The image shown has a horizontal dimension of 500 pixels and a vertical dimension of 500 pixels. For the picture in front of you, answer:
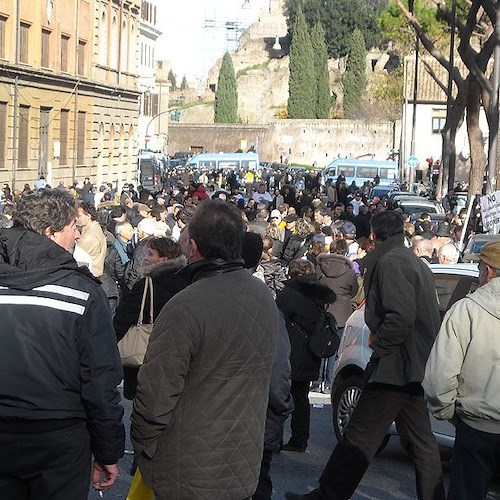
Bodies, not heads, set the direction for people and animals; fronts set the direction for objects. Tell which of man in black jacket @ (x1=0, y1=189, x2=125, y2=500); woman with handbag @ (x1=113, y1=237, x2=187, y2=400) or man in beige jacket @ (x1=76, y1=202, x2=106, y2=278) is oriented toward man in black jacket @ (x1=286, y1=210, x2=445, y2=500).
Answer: man in black jacket @ (x1=0, y1=189, x2=125, y2=500)

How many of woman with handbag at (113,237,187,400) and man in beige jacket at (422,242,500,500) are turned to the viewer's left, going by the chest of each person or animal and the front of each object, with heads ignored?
1

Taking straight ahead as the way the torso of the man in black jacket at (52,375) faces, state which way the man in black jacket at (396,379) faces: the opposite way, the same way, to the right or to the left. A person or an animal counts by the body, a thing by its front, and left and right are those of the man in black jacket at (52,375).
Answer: to the left

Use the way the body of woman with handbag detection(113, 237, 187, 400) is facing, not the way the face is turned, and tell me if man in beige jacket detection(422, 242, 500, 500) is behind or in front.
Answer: behind

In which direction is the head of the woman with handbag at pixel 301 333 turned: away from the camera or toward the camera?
away from the camera

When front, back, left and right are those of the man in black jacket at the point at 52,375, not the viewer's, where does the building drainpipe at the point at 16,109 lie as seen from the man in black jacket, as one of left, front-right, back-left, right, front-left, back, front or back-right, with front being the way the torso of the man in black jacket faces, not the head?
front-left

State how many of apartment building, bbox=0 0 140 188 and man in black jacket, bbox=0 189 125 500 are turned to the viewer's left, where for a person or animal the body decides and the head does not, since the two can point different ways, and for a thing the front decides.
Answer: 0

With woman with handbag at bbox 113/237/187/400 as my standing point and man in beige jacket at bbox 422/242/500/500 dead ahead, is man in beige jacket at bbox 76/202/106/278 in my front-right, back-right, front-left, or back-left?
back-left

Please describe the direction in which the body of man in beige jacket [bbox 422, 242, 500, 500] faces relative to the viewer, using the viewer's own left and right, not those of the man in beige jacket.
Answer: facing away from the viewer

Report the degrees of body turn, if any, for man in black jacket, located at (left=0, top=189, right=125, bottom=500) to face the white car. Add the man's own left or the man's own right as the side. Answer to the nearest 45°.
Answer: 0° — they already face it

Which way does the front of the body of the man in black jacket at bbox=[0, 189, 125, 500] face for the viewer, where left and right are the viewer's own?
facing away from the viewer and to the right of the viewer

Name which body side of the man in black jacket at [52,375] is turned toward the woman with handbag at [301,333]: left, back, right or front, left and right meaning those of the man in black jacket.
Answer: front

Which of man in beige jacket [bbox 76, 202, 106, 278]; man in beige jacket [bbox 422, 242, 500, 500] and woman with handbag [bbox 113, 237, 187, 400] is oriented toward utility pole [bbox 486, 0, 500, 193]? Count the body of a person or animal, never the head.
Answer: man in beige jacket [bbox 422, 242, 500, 500]

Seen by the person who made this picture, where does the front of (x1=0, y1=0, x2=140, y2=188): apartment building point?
facing the viewer and to the right of the viewer

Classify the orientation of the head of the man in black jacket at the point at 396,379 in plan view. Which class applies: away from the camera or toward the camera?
away from the camera

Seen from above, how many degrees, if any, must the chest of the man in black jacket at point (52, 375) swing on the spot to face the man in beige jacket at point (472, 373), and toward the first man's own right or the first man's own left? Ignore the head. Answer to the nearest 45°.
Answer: approximately 45° to the first man's own right
